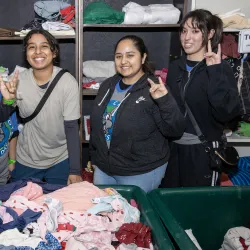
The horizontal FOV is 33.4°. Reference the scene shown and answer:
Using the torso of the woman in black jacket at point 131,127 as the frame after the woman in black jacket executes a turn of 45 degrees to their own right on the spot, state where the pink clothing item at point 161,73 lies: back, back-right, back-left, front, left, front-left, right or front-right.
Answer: right

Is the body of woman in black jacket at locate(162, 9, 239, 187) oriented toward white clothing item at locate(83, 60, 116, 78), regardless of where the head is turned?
no

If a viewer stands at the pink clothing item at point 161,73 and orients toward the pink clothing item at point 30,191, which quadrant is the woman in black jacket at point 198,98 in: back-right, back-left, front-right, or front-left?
front-left

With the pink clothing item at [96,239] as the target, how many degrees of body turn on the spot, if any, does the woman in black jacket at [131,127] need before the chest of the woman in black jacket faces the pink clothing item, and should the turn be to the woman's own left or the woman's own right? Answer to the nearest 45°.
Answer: approximately 45° to the woman's own left

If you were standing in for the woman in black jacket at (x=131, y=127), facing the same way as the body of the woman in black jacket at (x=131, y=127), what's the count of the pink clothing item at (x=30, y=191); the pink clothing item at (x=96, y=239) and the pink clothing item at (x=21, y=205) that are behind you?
0

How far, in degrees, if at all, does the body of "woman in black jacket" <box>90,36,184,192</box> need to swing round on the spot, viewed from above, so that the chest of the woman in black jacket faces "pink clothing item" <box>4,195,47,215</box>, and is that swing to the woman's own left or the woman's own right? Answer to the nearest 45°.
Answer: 0° — they already face it

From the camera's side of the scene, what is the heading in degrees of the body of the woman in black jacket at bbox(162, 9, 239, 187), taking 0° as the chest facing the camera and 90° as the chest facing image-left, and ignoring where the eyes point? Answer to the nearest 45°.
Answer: approximately 45°

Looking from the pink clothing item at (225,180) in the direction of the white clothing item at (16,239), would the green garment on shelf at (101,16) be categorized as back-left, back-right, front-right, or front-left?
front-right

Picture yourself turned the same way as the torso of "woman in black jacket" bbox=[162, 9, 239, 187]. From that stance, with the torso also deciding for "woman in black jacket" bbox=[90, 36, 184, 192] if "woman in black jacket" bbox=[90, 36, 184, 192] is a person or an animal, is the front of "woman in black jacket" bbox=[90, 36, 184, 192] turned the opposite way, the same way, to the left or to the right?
the same way

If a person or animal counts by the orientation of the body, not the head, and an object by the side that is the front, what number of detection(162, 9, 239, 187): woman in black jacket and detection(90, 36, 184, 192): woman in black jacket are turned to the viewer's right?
0

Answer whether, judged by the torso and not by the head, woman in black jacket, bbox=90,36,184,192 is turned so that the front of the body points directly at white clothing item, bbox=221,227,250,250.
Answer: no

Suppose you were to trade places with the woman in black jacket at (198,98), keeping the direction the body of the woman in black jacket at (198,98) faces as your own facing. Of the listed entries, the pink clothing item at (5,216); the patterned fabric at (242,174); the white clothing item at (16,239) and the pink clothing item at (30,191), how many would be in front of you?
3

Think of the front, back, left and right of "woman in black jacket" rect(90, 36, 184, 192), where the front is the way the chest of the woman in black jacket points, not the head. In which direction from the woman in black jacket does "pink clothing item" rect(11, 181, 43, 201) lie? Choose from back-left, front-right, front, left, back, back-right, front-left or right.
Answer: front

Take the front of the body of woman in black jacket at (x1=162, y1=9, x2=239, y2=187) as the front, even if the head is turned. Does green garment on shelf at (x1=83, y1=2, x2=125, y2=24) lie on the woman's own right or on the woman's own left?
on the woman's own right

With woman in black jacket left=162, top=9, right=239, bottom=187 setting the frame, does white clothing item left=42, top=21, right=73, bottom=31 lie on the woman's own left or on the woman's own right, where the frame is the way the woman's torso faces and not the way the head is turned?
on the woman's own right

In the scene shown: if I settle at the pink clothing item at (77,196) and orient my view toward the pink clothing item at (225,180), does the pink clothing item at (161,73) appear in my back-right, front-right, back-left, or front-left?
front-left

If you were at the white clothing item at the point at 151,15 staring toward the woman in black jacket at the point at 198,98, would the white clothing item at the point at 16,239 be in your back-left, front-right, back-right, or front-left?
front-right

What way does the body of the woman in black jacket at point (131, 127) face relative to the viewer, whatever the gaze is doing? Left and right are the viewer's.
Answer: facing the viewer and to the left of the viewer
